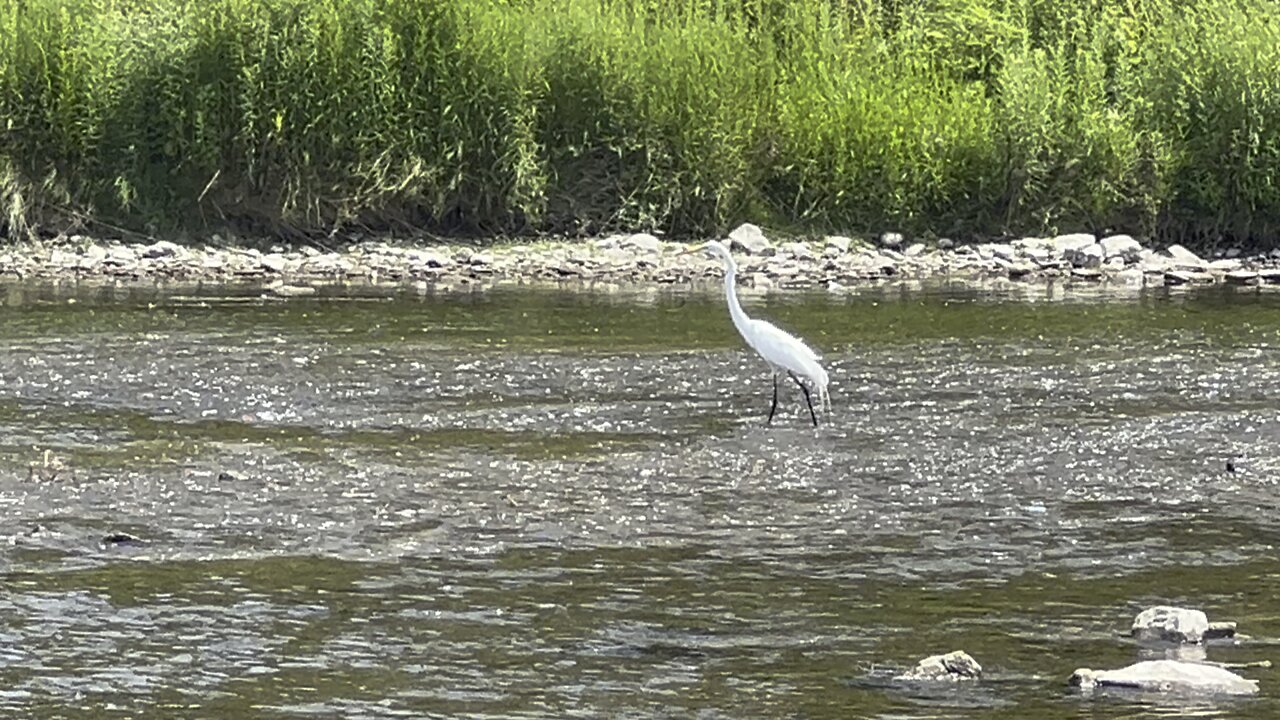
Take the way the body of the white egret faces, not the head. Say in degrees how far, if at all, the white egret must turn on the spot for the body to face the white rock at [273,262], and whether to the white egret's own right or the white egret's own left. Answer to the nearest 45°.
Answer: approximately 45° to the white egret's own right

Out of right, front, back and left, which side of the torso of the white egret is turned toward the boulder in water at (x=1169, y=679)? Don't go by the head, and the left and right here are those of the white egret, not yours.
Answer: left

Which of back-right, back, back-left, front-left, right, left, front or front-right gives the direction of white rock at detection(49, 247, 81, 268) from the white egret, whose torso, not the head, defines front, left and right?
front-right

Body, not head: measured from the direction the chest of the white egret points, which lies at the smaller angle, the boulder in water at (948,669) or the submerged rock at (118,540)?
the submerged rock

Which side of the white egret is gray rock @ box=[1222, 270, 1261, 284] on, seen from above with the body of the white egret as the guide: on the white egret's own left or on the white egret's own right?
on the white egret's own right

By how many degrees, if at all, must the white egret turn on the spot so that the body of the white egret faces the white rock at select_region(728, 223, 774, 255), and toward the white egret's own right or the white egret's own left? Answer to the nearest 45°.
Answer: approximately 90° to the white egret's own right

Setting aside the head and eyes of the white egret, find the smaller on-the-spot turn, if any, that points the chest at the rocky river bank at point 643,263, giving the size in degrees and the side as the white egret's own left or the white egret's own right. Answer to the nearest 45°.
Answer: approximately 90° to the white egret's own right

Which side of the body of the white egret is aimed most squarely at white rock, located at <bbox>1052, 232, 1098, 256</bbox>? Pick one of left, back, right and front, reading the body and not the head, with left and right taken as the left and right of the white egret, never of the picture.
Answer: right

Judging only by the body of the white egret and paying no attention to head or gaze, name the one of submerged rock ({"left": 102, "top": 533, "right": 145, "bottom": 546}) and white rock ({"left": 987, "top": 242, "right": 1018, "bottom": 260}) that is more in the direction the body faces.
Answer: the submerged rock

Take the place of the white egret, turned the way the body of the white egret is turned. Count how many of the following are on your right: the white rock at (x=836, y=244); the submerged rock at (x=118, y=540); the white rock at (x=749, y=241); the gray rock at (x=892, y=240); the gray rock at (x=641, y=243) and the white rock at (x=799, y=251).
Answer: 5

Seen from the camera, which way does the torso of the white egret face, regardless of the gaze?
to the viewer's left

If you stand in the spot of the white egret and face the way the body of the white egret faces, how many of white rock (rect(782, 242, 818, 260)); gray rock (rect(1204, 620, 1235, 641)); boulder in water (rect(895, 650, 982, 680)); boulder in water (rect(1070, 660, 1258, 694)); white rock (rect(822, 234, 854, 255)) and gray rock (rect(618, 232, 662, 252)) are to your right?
3

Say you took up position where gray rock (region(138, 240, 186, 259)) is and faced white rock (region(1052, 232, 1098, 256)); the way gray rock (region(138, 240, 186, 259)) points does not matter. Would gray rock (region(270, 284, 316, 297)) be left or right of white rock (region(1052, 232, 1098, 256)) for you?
right
